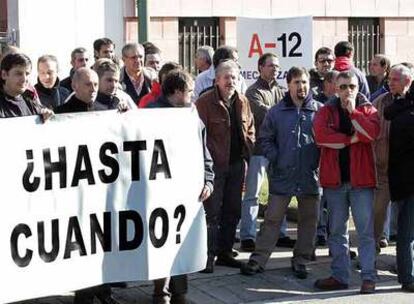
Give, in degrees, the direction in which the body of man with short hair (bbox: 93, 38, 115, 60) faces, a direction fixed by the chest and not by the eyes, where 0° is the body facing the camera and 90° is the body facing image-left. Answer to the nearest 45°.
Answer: approximately 315°

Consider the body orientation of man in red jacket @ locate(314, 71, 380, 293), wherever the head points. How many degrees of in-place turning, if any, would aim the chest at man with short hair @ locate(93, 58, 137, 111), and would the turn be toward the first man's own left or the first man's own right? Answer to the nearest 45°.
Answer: approximately 90° to the first man's own right

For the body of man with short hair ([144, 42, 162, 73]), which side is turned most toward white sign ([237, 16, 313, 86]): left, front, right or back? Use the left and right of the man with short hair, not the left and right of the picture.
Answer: left

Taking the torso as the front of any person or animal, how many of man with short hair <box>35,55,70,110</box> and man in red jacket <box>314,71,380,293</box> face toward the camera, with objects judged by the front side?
2

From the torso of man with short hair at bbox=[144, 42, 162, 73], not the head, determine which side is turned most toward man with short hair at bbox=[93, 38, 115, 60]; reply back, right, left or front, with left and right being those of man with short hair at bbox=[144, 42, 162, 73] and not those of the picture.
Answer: right

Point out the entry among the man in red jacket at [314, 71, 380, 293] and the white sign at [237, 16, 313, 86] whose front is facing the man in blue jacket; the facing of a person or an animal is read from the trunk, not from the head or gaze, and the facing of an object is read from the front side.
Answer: the white sign

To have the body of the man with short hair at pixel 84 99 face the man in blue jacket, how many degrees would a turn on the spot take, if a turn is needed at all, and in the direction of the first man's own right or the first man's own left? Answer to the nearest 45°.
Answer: approximately 90° to the first man's own left

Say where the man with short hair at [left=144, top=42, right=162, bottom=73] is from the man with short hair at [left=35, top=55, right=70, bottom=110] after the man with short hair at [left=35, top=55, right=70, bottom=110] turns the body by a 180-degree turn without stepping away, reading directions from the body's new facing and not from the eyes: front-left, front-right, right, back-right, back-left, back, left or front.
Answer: front-right
